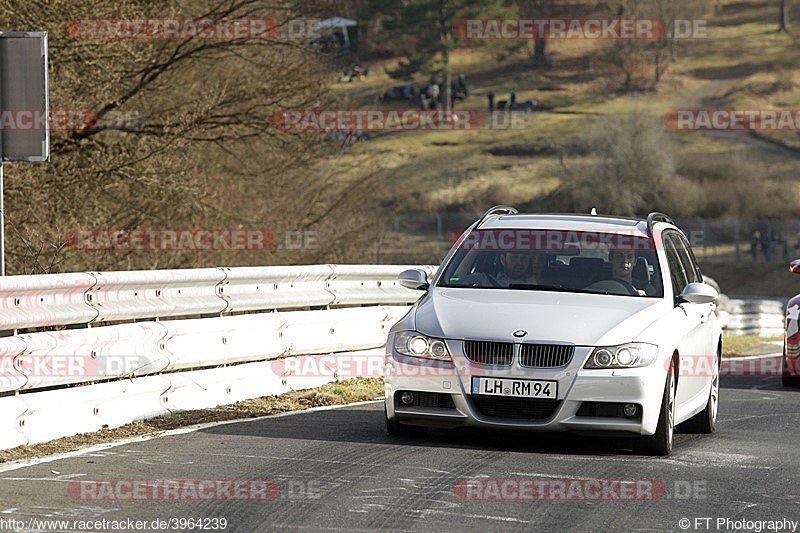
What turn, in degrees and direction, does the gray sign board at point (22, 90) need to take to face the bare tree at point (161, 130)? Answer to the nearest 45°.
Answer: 0° — it already faces it

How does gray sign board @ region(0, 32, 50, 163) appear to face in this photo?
away from the camera

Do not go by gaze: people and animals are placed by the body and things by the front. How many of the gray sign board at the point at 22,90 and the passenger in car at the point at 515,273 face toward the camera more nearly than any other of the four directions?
1

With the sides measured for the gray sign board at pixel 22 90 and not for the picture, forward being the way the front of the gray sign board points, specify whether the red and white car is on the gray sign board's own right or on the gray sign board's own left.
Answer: on the gray sign board's own right

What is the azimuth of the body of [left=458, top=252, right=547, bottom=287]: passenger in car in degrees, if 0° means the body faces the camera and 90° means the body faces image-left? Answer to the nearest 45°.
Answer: approximately 0°

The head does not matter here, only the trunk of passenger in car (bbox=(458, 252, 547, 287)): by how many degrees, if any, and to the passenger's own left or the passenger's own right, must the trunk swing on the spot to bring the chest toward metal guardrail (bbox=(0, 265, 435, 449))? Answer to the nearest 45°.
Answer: approximately 90° to the passenger's own right

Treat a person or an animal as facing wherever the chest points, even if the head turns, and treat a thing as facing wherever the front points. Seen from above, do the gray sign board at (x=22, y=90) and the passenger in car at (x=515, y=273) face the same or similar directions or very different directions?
very different directions
